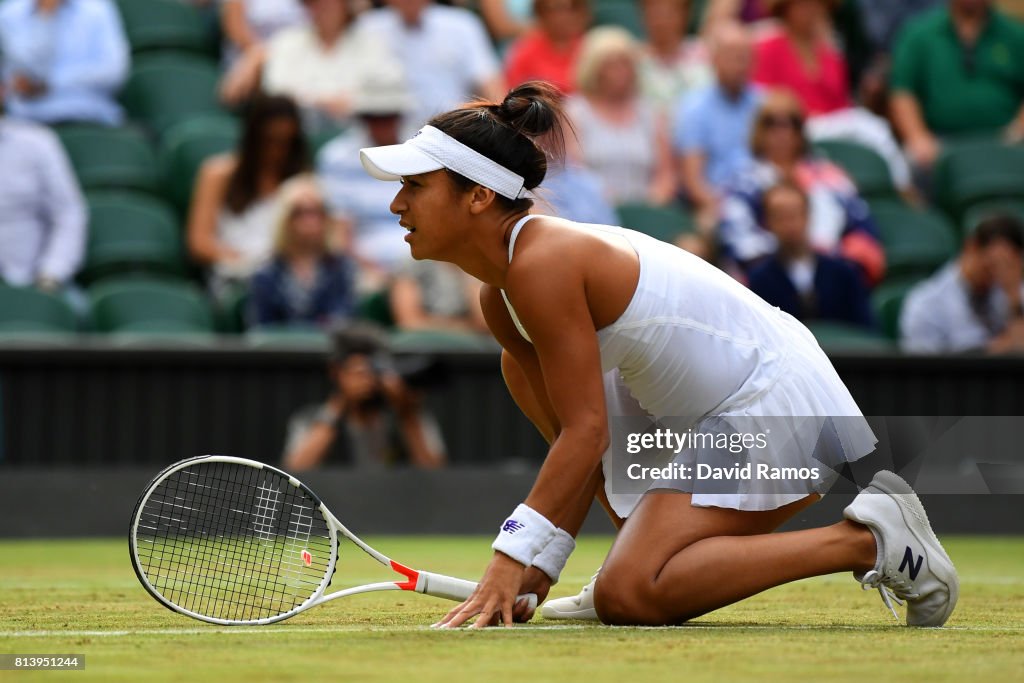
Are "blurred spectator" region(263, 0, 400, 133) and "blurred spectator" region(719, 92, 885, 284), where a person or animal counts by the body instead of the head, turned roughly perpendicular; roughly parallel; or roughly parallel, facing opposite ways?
roughly parallel

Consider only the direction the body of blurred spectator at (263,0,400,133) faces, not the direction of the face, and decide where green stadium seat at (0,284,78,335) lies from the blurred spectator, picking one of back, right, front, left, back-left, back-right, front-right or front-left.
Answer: front-right

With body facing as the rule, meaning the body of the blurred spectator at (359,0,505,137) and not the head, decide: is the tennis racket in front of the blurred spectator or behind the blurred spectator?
in front

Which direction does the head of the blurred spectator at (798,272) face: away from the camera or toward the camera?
toward the camera

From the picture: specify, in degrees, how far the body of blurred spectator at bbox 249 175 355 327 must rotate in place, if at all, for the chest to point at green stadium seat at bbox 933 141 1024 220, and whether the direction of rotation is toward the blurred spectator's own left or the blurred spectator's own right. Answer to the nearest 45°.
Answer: approximately 90° to the blurred spectator's own left

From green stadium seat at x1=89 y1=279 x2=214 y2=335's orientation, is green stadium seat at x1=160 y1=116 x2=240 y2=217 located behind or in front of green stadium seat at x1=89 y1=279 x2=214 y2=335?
behind

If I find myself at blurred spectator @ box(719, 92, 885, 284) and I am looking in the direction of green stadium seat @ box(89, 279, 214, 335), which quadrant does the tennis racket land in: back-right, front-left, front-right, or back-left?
front-left

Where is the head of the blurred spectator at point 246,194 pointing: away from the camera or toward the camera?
toward the camera

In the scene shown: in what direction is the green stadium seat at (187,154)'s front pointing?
toward the camera

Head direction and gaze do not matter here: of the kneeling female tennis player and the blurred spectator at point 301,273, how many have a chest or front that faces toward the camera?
1

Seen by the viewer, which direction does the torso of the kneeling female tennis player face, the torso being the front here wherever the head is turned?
to the viewer's left

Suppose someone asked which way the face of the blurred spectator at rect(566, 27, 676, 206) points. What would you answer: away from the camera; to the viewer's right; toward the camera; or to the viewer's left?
toward the camera

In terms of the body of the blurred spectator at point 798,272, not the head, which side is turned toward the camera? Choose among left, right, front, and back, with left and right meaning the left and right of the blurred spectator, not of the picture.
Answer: front

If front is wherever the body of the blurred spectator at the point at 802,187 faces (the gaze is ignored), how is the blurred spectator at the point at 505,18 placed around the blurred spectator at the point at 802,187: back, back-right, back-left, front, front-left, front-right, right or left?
back-right

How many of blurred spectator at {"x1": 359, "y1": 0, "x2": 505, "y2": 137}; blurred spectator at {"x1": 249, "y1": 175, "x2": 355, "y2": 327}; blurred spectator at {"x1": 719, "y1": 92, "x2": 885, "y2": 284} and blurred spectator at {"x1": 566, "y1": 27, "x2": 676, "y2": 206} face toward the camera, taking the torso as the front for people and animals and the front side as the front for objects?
4

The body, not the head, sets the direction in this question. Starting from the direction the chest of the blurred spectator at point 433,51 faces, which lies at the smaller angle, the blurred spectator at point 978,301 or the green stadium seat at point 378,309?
the green stadium seat

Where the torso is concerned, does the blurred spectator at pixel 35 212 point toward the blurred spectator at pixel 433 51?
no

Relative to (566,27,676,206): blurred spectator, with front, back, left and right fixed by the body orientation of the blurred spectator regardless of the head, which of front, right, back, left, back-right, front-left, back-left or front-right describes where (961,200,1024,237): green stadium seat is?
left

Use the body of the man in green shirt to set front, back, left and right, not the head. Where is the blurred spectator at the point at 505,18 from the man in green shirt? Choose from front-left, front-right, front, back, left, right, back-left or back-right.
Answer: right

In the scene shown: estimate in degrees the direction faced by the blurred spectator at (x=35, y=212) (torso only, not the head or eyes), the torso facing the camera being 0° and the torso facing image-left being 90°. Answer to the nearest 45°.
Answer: approximately 0°

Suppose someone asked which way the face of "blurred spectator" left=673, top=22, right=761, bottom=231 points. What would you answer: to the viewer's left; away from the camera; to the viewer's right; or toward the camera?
toward the camera

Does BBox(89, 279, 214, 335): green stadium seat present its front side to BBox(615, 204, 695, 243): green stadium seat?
no

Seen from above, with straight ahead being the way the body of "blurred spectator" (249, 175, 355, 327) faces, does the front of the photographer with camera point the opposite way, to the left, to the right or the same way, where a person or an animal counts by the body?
the same way

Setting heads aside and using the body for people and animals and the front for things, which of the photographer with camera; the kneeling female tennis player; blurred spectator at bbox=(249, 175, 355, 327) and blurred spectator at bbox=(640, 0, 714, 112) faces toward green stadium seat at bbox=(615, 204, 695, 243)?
blurred spectator at bbox=(640, 0, 714, 112)

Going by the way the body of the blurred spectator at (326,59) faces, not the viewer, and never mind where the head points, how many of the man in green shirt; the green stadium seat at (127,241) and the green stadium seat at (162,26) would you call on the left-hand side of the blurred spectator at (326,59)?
1
